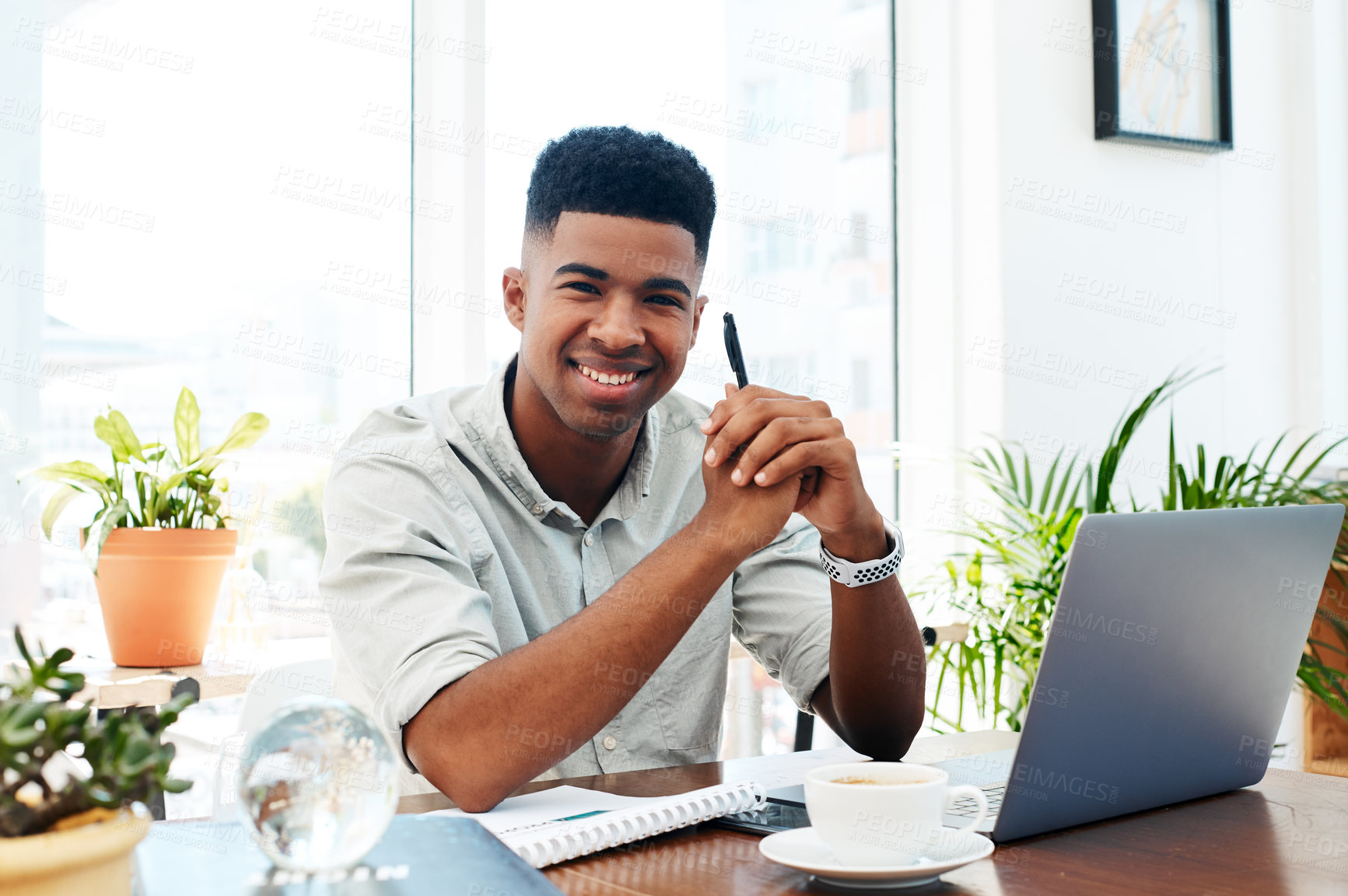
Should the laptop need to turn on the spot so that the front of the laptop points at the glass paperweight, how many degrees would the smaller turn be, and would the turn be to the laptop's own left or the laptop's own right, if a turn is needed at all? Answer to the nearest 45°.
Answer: approximately 90° to the laptop's own left

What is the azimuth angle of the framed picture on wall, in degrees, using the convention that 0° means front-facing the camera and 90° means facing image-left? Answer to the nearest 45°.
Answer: approximately 315°

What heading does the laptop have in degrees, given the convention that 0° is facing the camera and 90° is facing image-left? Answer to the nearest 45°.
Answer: approximately 135°

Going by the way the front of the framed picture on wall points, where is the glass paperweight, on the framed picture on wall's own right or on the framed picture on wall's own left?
on the framed picture on wall's own right

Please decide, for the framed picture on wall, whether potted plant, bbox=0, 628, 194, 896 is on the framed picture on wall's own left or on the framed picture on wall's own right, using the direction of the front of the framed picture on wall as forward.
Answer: on the framed picture on wall's own right

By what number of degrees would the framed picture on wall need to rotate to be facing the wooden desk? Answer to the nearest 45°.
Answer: approximately 45° to its right

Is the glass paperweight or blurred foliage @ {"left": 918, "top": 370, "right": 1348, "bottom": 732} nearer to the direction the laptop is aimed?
the blurred foliage

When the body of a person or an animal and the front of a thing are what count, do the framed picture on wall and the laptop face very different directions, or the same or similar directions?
very different directions

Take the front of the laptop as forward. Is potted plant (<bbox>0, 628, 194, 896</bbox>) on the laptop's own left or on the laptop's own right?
on the laptop's own left
